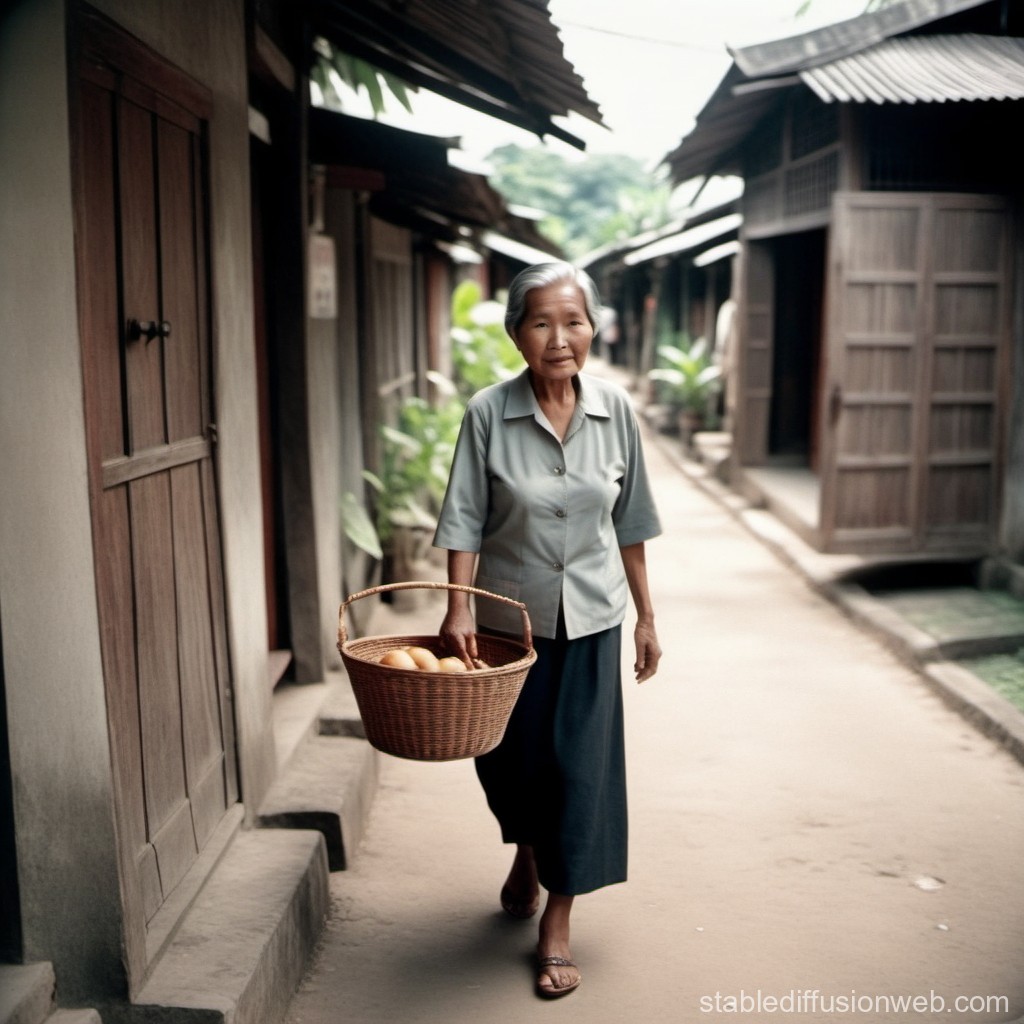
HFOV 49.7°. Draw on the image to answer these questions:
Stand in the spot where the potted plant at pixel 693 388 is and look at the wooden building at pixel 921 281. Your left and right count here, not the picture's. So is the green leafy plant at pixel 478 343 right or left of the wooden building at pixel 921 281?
right

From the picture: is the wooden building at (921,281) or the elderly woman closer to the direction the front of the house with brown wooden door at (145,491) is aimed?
the elderly woman

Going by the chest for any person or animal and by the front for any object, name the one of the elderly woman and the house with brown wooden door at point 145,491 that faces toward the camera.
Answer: the elderly woman

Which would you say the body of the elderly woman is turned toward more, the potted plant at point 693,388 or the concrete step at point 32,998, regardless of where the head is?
the concrete step

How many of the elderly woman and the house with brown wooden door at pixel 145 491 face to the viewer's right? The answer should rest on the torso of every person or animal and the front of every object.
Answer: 1

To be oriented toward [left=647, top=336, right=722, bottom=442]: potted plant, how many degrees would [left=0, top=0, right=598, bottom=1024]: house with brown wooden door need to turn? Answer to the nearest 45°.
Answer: approximately 45° to its left

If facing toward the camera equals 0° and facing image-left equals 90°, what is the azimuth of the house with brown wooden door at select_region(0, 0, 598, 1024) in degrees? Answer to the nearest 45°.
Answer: approximately 270°

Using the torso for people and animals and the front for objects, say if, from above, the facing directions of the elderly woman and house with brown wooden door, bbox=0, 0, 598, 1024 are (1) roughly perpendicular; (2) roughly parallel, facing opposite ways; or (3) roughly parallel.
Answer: roughly perpendicular

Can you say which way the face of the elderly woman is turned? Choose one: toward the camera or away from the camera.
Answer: toward the camera

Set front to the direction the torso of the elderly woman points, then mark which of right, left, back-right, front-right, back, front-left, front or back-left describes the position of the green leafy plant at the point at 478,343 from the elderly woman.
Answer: back

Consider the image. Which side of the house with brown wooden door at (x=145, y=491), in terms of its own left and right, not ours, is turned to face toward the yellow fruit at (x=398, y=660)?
front

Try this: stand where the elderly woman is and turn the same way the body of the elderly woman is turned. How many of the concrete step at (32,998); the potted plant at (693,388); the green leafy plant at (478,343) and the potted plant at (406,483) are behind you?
3

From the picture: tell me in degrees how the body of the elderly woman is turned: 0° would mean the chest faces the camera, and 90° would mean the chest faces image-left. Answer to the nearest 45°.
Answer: approximately 0°

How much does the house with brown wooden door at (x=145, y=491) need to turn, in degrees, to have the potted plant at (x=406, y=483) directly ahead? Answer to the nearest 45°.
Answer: approximately 90° to its left
